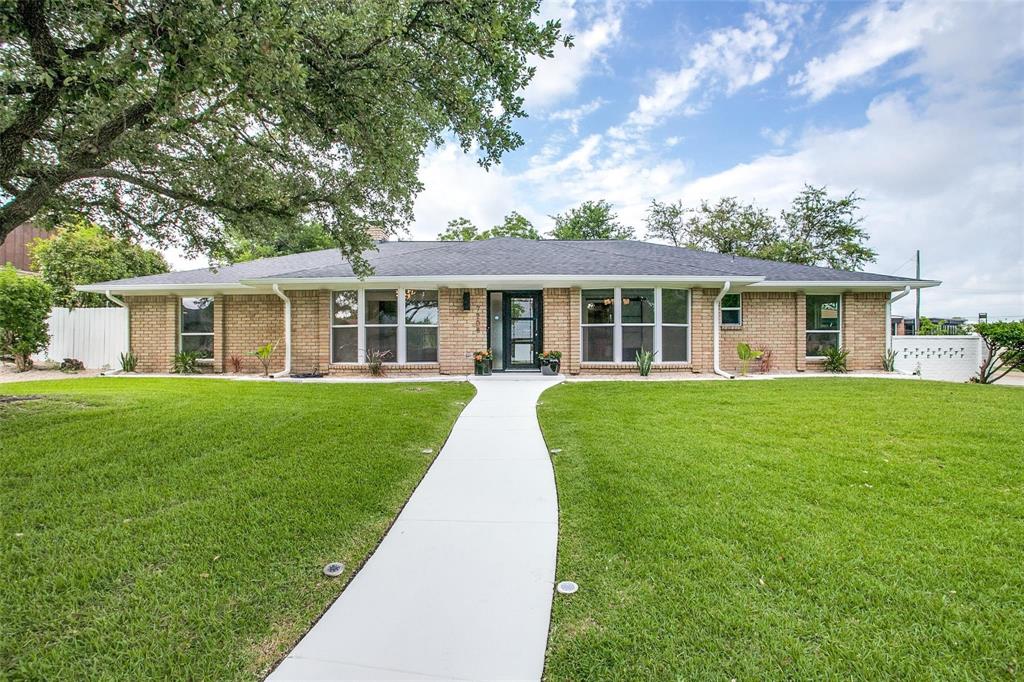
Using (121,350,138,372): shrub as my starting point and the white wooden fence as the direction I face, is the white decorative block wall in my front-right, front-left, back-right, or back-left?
back-right

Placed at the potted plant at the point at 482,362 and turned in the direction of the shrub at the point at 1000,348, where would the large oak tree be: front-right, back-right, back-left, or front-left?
back-right

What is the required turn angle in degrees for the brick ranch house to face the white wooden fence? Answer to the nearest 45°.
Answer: approximately 90° to its right

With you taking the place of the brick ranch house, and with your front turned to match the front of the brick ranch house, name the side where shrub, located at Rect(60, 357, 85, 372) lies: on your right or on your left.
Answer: on your right

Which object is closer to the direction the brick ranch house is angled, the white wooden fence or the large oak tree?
the large oak tree

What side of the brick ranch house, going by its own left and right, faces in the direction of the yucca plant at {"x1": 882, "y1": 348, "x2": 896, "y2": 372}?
left

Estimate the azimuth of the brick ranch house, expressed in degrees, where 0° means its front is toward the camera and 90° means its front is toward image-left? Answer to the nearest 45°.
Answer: approximately 0°

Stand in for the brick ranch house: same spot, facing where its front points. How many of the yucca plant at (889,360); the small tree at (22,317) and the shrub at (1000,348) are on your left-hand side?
2

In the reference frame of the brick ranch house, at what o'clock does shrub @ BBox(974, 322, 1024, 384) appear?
The shrub is roughly at 9 o'clock from the brick ranch house.

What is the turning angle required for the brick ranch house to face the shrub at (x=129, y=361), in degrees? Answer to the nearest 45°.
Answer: approximately 90° to its right
